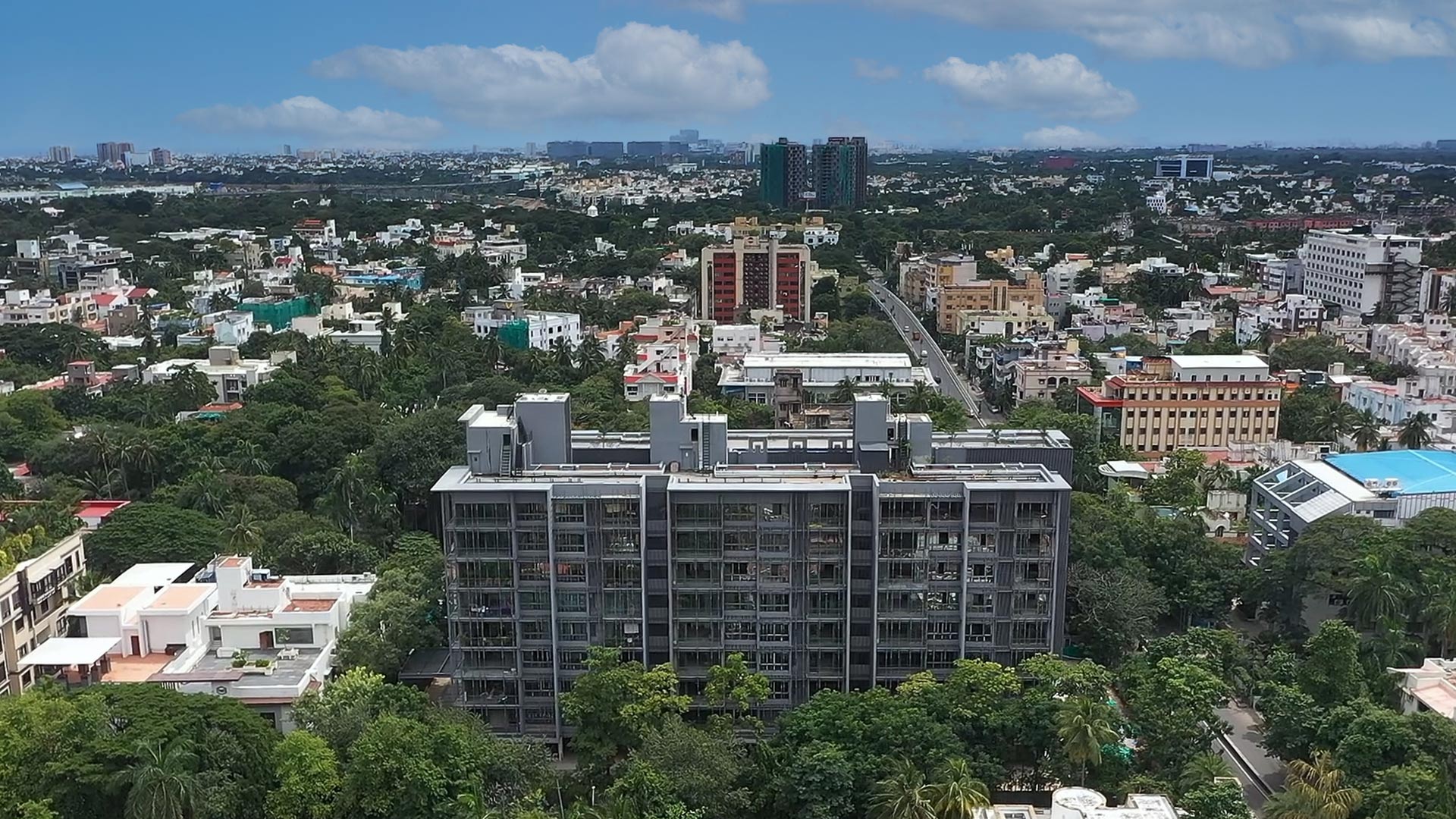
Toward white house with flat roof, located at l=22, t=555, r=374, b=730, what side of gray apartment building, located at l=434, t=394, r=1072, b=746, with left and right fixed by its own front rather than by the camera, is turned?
right

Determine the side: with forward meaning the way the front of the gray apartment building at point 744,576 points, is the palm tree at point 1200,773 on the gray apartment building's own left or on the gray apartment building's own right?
on the gray apartment building's own left

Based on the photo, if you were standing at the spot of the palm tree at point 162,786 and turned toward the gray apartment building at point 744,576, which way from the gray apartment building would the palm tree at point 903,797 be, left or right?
right

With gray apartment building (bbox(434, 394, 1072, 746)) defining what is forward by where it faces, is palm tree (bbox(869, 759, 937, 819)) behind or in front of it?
in front

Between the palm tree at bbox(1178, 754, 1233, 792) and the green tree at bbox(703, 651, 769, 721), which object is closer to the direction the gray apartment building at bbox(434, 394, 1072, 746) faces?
the green tree

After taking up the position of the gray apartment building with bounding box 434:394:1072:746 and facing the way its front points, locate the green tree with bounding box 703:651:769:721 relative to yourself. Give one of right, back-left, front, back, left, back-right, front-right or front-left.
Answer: front

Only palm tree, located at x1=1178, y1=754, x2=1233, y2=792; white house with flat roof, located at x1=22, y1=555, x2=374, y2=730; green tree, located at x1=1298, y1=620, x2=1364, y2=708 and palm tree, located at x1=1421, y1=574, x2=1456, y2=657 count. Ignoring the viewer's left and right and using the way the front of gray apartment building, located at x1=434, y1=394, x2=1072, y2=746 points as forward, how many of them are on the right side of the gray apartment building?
1

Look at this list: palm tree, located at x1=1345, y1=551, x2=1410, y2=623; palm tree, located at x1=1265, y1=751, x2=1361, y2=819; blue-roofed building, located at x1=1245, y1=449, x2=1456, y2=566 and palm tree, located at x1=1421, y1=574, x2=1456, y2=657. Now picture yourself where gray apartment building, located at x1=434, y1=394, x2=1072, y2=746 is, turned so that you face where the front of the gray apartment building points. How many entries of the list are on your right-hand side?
0

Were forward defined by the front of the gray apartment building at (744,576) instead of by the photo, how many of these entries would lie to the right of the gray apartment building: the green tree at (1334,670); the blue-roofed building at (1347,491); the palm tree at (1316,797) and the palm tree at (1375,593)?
0

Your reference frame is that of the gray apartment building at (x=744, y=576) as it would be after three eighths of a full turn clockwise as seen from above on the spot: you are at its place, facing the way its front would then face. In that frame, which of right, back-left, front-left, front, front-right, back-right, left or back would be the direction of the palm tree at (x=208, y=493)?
front

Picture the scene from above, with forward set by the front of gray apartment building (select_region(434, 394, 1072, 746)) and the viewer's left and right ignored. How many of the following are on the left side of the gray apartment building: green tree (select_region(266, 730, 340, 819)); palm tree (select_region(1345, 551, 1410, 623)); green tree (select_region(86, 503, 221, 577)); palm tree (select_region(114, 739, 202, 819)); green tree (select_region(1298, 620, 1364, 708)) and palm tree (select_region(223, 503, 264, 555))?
2

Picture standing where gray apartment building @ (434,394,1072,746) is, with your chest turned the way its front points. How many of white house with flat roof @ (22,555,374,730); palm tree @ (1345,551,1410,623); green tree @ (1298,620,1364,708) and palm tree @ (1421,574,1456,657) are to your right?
1

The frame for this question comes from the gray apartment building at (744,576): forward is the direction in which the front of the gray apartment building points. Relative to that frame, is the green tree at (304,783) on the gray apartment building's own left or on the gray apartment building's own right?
on the gray apartment building's own right

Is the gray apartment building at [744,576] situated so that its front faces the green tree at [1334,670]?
no

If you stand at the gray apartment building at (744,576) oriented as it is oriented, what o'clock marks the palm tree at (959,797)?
The palm tree is roughly at 11 o'clock from the gray apartment building.

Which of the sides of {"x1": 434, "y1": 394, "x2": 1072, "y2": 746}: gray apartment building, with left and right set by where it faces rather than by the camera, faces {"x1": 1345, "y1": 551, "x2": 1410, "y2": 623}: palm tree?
left

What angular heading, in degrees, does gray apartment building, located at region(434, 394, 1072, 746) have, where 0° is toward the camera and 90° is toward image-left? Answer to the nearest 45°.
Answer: approximately 0°

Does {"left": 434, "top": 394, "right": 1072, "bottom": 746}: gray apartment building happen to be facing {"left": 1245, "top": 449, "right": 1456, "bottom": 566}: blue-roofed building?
no
